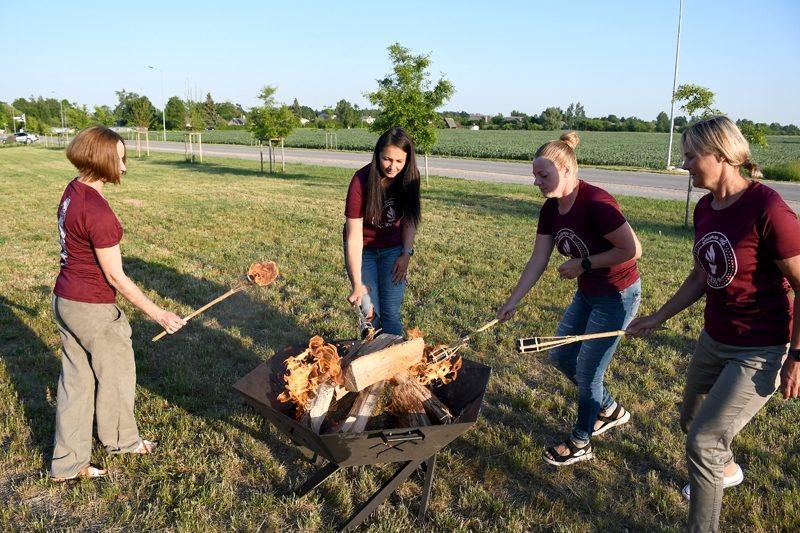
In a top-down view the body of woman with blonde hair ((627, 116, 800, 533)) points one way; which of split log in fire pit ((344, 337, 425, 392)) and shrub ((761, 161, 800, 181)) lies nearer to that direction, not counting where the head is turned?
the split log in fire pit

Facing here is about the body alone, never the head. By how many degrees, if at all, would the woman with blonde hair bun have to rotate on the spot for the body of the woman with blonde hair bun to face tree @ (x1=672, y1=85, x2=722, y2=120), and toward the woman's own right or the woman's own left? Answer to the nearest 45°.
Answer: approximately 135° to the woman's own right

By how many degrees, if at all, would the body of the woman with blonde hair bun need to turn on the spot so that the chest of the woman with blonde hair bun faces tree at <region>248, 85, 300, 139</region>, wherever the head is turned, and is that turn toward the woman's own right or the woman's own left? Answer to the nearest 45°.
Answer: approximately 90° to the woman's own right

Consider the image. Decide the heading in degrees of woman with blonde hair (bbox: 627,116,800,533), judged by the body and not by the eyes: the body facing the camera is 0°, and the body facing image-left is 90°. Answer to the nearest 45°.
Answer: approximately 45°

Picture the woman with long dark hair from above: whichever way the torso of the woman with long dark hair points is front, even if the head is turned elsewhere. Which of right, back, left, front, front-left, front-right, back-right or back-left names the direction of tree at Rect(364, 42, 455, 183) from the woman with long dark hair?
back

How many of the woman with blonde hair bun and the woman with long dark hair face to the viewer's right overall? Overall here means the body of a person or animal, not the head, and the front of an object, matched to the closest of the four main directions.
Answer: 0

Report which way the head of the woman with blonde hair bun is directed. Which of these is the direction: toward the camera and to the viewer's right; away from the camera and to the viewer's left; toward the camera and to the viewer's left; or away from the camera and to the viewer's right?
toward the camera and to the viewer's left

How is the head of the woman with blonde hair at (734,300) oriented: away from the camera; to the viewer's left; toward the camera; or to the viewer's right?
to the viewer's left

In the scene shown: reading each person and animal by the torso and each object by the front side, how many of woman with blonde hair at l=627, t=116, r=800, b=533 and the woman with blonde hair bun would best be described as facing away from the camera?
0

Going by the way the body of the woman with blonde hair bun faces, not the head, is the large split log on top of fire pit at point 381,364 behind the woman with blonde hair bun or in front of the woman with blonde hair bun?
in front

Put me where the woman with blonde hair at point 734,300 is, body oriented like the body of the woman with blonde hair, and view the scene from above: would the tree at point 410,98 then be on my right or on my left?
on my right

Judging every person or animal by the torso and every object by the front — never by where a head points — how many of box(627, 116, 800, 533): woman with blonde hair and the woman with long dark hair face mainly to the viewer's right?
0

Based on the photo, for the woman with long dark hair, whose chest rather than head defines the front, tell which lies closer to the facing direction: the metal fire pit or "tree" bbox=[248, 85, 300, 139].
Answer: the metal fire pit

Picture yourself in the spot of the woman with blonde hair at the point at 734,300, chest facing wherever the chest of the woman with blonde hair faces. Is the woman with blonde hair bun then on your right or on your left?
on your right
